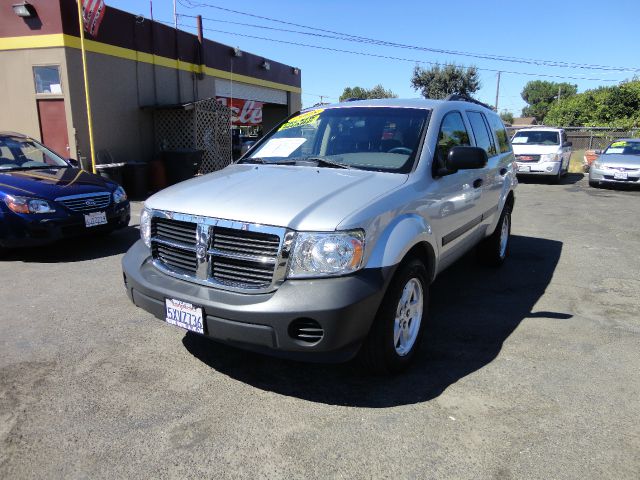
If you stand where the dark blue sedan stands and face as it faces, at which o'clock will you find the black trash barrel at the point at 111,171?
The black trash barrel is roughly at 8 o'clock from the dark blue sedan.

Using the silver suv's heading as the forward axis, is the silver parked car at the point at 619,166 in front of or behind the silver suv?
behind

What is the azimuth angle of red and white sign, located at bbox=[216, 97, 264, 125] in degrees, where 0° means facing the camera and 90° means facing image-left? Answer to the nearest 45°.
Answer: approximately 0°

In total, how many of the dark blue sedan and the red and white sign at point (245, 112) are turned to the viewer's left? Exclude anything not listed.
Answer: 0

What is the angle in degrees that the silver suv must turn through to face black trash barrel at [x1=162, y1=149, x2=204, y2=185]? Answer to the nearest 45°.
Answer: approximately 135° to its right

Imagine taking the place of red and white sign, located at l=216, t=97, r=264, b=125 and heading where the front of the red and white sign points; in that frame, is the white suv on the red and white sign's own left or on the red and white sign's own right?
on the red and white sign's own left

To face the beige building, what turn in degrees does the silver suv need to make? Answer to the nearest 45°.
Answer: approximately 90° to its right

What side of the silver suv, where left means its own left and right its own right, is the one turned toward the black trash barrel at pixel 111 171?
right

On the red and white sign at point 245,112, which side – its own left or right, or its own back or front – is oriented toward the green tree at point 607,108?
left

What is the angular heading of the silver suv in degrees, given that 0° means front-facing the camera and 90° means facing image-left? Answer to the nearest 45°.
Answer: approximately 45°

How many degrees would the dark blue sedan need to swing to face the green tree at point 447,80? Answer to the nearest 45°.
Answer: approximately 90° to its left
